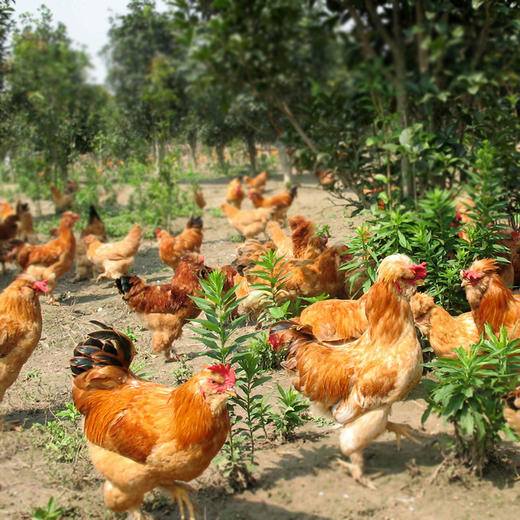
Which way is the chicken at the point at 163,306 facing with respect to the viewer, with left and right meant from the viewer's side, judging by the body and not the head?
facing to the right of the viewer

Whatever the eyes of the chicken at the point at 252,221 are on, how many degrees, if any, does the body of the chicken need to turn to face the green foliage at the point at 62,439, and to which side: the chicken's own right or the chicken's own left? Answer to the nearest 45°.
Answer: approximately 90° to the chicken's own left

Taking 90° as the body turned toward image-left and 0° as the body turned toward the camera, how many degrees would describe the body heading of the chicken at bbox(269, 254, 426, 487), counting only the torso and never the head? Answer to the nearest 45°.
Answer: approximately 270°

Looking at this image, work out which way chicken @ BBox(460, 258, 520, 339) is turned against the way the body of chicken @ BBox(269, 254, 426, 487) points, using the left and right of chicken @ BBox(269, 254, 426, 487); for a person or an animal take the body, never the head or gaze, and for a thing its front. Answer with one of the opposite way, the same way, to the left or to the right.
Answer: the opposite way

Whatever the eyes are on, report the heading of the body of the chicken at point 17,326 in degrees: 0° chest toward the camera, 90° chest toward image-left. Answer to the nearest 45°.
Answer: approximately 270°

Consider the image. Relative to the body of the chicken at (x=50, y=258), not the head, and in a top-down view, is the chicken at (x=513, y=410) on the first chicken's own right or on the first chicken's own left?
on the first chicken's own right

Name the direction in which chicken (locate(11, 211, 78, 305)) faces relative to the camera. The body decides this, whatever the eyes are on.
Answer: to the viewer's right
